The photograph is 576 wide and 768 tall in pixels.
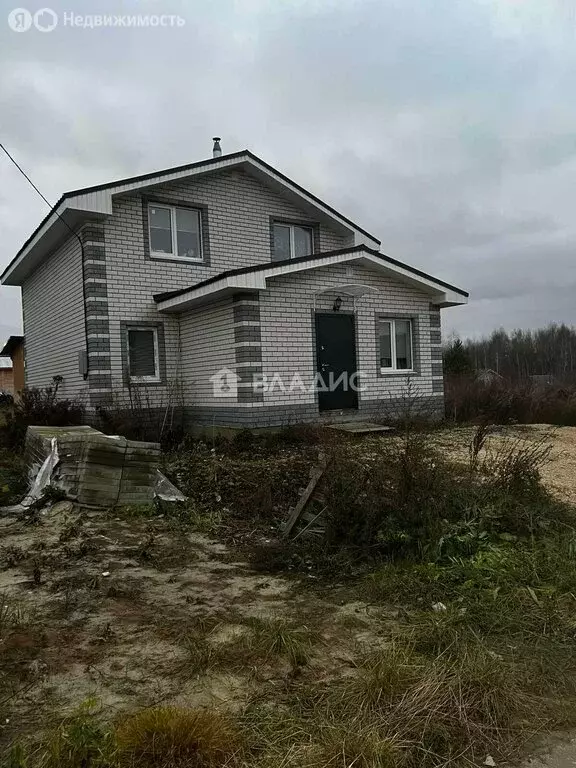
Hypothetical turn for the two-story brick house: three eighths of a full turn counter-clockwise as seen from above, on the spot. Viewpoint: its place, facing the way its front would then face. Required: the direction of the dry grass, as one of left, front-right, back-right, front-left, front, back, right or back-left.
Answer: back

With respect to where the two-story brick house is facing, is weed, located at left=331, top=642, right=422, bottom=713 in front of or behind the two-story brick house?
in front

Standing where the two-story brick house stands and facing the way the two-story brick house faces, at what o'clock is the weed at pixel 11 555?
The weed is roughly at 2 o'clock from the two-story brick house.

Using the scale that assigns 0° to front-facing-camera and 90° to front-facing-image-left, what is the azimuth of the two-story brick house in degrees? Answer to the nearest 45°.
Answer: approximately 315°

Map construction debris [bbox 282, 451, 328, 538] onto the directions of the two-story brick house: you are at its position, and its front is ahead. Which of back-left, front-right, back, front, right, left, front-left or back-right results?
front-right

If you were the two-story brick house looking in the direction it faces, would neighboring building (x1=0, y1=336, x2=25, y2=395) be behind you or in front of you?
behind

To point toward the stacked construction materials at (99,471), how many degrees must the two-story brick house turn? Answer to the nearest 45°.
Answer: approximately 45° to its right

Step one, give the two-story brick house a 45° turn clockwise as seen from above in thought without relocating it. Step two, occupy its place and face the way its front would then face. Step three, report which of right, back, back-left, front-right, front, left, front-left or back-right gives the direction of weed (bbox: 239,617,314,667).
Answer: front

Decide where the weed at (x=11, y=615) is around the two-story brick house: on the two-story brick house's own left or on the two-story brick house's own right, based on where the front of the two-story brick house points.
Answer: on the two-story brick house's own right

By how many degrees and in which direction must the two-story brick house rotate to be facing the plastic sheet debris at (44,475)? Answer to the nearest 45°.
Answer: approximately 45° to its right
